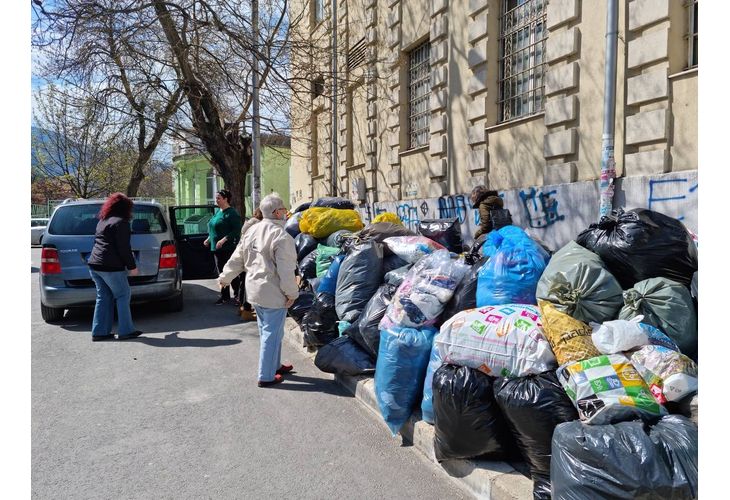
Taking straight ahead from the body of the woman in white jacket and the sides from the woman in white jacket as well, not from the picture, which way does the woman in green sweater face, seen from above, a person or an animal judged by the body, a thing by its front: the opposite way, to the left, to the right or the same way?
the opposite way

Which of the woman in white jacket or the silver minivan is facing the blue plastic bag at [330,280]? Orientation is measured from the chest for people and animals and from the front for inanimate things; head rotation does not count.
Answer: the woman in white jacket

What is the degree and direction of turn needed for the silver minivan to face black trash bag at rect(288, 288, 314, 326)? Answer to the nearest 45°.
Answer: approximately 135° to its right

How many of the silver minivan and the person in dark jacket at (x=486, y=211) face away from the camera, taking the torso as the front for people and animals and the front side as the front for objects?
1

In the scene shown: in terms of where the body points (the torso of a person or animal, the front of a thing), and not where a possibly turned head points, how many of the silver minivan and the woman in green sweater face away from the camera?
1

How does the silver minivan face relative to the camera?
away from the camera

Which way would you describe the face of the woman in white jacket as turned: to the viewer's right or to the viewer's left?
to the viewer's right

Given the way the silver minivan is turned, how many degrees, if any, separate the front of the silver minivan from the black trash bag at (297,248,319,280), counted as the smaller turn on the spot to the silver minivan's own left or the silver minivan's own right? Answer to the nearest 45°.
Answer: approximately 135° to the silver minivan's own right

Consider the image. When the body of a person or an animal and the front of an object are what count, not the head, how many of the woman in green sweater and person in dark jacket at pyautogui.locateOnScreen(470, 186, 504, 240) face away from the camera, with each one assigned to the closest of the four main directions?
0

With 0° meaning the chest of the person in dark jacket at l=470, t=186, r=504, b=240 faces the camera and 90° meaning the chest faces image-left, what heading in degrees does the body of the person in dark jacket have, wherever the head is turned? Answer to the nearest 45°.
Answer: approximately 90°

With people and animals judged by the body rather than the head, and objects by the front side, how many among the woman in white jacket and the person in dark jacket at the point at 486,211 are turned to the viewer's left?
1

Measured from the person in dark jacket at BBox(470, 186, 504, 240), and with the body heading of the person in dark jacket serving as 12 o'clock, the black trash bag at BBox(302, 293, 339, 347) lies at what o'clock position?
The black trash bag is roughly at 11 o'clock from the person in dark jacket.

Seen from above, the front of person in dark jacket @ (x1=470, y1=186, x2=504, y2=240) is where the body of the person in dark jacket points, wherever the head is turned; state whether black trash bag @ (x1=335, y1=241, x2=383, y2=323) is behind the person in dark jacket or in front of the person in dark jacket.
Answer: in front

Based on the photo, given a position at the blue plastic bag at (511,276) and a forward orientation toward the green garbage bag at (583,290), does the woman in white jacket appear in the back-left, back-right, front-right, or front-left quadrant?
back-right

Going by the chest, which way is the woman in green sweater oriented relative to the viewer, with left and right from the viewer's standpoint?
facing the viewer and to the left of the viewer

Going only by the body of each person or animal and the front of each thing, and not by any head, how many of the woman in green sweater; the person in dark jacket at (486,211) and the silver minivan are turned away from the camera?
1

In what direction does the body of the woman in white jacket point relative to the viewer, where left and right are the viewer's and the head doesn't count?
facing away from the viewer and to the right of the viewer

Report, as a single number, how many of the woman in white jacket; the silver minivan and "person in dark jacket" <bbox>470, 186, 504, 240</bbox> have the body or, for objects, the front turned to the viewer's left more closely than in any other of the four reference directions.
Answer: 1

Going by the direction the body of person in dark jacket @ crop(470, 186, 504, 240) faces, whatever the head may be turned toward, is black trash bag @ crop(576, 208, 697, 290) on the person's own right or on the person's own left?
on the person's own left
